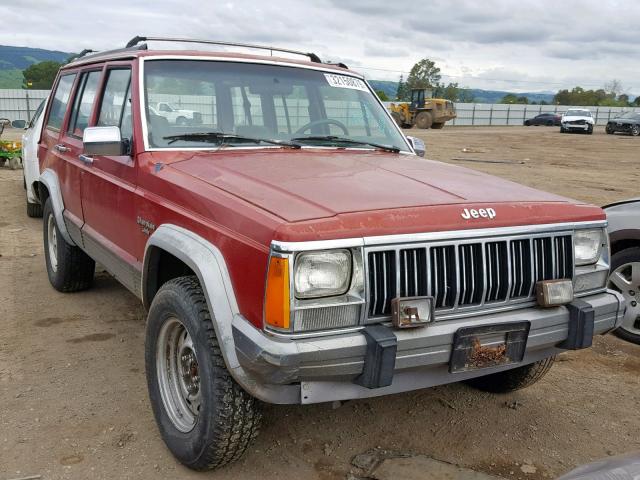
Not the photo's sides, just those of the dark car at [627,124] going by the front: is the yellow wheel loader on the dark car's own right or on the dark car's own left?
on the dark car's own right

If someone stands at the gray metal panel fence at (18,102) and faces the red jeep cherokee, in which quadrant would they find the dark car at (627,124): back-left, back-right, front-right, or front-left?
front-left

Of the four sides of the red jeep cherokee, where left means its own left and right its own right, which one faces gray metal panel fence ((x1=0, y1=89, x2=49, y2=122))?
back

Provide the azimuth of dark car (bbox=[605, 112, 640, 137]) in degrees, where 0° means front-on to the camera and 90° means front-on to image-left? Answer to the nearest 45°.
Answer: approximately 45°

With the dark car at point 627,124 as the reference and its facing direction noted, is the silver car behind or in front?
in front

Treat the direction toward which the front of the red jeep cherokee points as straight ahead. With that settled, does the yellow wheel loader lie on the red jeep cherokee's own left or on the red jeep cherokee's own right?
on the red jeep cherokee's own left

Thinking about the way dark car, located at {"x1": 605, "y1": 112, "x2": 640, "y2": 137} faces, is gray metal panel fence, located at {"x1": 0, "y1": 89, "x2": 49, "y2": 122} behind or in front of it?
in front

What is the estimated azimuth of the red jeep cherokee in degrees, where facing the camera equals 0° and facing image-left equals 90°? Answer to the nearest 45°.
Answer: approximately 315°

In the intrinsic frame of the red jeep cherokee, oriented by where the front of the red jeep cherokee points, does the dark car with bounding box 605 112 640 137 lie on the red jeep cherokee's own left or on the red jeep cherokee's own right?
on the red jeep cherokee's own left

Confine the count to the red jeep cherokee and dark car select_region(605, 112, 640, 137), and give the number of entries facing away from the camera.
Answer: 0

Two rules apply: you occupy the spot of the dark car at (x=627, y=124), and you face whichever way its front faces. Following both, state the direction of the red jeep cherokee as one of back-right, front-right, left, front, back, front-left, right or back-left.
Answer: front-left

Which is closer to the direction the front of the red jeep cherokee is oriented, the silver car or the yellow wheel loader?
the silver car

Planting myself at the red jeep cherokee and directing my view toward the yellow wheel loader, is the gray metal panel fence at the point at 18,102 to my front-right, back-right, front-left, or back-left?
front-left

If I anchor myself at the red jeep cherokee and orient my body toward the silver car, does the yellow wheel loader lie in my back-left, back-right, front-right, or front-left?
front-left
